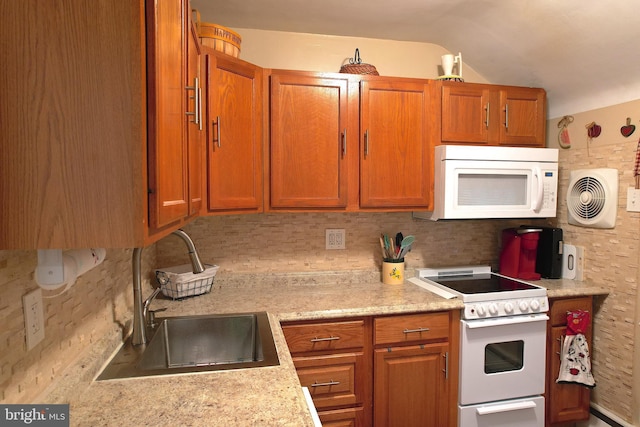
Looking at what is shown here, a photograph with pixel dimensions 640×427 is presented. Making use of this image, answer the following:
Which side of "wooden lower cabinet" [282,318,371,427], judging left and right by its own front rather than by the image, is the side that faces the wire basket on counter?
right

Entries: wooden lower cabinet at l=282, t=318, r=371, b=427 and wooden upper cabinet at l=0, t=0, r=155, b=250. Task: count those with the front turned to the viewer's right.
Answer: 1

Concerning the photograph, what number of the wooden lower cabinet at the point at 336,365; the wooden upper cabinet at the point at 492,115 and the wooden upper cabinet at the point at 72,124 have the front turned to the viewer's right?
1

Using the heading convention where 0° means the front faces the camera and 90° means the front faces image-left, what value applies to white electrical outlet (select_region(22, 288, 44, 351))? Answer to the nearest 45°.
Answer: approximately 315°

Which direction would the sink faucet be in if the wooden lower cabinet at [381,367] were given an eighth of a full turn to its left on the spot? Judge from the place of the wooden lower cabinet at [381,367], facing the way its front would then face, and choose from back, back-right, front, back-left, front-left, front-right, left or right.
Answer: right

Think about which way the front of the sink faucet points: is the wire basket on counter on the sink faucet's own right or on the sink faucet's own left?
on the sink faucet's own left

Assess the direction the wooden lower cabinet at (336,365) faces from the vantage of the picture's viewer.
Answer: facing the viewer

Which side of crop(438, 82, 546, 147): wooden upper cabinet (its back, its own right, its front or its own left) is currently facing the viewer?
front

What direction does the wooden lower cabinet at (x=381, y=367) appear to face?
toward the camera

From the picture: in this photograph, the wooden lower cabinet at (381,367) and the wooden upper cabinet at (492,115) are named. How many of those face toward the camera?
2

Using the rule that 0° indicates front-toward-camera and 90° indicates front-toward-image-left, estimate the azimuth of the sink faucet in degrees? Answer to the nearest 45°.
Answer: approximately 315°

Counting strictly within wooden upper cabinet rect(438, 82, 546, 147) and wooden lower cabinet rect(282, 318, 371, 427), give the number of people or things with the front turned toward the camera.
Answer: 2

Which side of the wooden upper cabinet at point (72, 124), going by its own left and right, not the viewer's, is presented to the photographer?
right

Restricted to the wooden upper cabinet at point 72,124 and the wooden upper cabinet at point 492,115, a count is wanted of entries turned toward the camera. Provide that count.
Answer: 1
